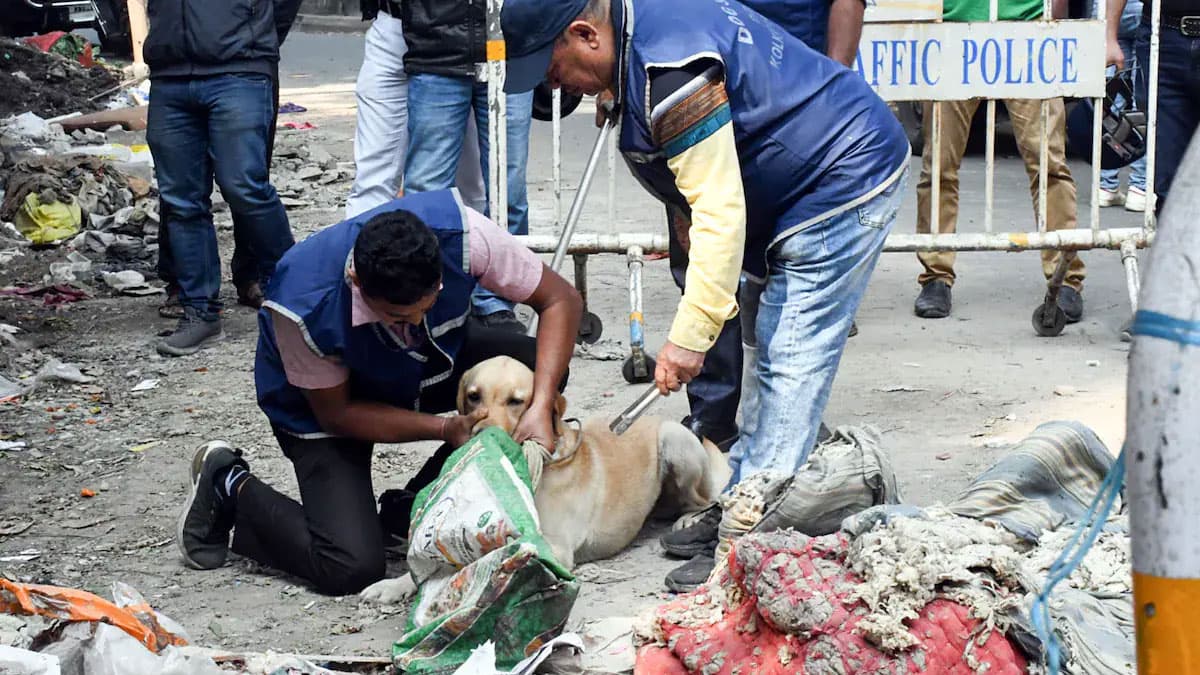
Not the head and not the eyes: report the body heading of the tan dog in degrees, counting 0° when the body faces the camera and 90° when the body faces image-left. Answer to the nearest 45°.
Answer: approximately 45°

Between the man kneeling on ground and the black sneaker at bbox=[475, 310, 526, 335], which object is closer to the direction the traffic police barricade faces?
the man kneeling on ground

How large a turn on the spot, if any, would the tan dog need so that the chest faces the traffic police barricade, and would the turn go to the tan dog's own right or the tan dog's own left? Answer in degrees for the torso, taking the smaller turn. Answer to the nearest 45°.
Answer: approximately 180°

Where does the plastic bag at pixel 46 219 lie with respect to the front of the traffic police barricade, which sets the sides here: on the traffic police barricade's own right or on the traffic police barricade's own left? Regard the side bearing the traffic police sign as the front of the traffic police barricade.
on the traffic police barricade's own right

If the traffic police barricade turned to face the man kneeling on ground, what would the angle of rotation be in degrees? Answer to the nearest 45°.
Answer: approximately 45° to its right

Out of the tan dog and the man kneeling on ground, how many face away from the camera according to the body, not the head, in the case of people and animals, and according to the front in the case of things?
0

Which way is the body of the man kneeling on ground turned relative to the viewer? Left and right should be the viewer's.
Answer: facing the viewer and to the right of the viewer

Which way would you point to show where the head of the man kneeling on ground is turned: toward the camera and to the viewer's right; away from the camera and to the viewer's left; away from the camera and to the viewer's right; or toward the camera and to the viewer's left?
toward the camera and to the viewer's right

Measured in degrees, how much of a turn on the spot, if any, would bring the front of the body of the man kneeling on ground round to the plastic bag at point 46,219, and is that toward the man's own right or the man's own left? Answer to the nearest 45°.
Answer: approximately 135° to the man's own left

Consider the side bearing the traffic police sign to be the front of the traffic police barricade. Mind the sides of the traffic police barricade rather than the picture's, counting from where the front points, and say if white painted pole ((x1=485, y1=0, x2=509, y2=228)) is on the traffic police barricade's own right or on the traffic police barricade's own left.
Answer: on the traffic police barricade's own right

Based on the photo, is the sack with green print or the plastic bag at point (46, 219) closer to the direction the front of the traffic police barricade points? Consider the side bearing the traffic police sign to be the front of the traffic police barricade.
the sack with green print

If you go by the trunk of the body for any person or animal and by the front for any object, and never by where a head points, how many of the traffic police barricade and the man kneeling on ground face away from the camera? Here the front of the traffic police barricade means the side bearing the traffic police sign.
0

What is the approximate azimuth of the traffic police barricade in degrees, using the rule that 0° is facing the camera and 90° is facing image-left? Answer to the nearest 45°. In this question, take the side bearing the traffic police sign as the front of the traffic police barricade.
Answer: approximately 0°

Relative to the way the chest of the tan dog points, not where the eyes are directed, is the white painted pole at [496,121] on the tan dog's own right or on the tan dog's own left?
on the tan dog's own right

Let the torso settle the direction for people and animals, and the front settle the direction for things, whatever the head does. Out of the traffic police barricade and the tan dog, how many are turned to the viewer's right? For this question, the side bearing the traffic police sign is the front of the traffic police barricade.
0

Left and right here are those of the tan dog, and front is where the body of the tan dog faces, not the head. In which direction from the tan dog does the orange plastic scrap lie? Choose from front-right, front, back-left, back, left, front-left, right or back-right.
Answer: front
